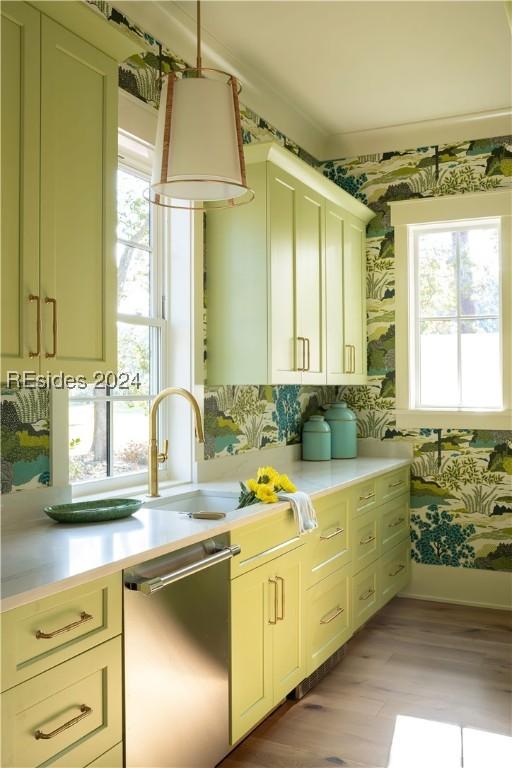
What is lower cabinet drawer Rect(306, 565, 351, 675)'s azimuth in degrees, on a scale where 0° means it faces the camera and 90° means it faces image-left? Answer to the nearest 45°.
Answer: approximately 315°

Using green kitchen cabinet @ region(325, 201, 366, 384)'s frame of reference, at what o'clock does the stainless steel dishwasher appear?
The stainless steel dishwasher is roughly at 2 o'clock from the green kitchen cabinet.

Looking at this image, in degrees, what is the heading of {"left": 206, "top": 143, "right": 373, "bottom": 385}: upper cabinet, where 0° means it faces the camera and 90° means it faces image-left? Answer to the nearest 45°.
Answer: approximately 315°

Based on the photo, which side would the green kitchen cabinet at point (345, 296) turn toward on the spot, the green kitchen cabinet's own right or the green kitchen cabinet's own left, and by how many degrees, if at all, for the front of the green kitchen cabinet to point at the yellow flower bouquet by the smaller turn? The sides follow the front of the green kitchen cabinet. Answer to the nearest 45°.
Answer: approximately 45° to the green kitchen cabinet's own right

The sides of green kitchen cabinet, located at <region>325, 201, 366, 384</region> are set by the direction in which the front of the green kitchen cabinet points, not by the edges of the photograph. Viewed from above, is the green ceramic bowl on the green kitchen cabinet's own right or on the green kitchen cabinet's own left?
on the green kitchen cabinet's own right
